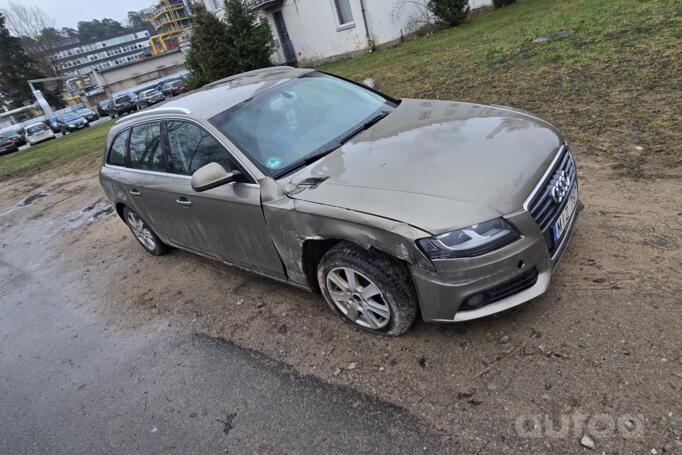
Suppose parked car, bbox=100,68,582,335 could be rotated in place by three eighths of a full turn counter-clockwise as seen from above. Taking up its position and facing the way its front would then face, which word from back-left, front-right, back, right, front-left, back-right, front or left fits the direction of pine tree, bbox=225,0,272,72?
front

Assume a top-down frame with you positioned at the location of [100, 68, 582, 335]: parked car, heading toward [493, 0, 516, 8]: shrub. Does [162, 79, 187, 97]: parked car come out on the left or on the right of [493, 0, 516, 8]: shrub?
left

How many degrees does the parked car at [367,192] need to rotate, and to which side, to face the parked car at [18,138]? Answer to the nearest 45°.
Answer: approximately 180°

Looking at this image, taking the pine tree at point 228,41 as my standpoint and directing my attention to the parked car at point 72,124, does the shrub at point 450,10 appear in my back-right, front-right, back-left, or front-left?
back-right

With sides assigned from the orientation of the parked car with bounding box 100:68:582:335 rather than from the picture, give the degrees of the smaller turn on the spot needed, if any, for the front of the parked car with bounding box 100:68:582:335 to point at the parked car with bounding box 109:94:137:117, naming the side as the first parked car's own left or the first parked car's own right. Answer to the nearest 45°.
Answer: approximately 180°

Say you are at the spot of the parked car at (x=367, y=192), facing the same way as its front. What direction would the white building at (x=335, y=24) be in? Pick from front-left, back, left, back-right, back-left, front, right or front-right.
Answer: back-left

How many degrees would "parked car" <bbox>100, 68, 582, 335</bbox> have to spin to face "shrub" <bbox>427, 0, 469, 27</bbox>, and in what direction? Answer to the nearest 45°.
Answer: approximately 135° to its left

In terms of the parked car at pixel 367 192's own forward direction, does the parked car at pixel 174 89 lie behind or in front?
behind

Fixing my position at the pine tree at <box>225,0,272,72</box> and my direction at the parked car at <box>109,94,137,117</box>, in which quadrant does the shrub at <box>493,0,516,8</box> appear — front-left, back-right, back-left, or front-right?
back-right

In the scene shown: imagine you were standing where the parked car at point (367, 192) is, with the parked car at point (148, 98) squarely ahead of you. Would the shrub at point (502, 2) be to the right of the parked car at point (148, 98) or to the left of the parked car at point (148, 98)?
right

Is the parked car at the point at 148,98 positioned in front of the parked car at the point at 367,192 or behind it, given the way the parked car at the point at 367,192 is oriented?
behind

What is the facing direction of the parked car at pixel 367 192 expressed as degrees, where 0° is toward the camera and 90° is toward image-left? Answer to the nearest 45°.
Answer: approximately 315°

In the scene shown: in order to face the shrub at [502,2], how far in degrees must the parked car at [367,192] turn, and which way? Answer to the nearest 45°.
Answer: approximately 90° to its left

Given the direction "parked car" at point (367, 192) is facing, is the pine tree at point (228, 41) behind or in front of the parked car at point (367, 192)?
behind

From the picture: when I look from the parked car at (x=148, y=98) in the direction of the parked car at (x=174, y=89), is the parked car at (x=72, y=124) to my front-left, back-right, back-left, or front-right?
back-right

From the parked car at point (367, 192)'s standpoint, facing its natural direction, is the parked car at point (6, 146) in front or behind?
behind
